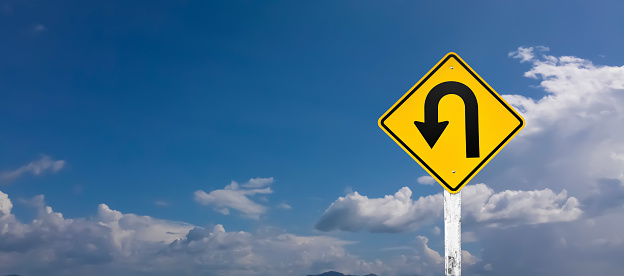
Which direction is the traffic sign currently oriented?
toward the camera
